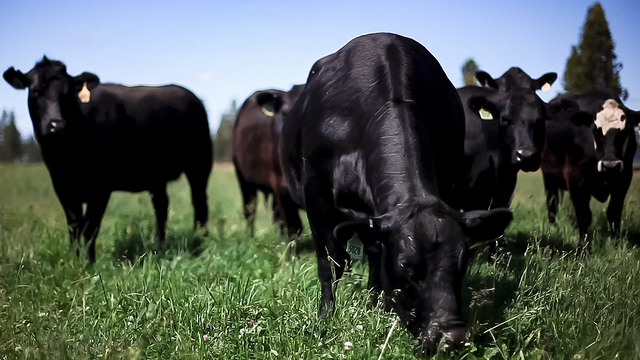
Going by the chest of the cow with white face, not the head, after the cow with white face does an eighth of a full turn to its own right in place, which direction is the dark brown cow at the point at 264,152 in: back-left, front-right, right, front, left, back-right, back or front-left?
right

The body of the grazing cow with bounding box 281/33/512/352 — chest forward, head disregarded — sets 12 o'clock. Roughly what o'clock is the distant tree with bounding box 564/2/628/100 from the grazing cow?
The distant tree is roughly at 7 o'clock from the grazing cow.

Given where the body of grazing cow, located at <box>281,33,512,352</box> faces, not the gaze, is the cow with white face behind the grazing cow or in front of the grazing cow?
behind
